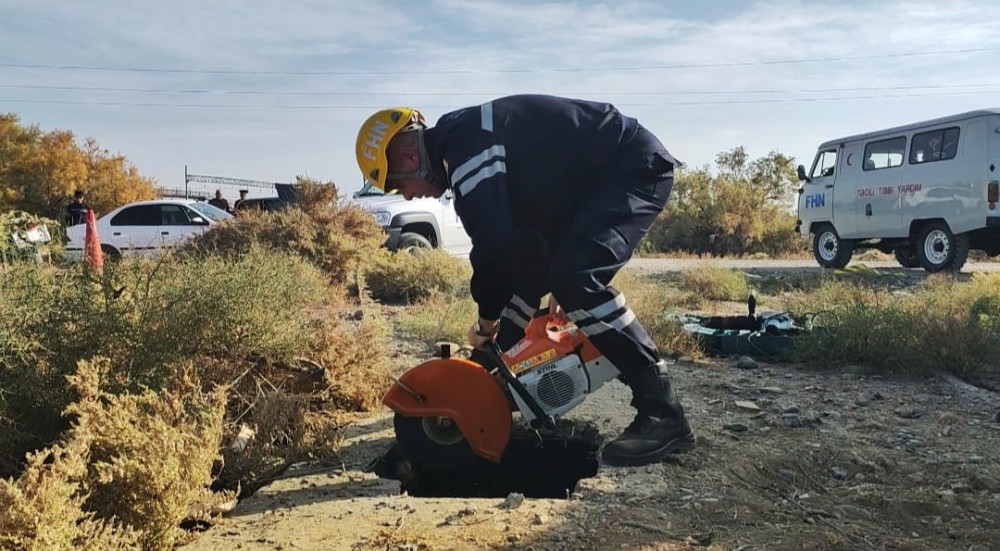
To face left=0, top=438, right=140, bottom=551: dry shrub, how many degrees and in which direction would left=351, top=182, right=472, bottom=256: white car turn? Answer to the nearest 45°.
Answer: approximately 45° to its left

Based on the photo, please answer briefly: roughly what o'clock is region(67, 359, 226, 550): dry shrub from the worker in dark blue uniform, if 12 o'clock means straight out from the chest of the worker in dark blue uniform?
The dry shrub is roughly at 11 o'clock from the worker in dark blue uniform.

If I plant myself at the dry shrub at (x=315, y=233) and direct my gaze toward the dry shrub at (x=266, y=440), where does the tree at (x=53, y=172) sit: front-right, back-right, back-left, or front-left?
back-right

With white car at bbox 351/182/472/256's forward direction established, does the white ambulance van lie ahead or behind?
behind

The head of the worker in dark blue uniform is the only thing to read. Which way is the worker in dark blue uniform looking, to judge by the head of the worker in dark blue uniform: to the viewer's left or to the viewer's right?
to the viewer's left

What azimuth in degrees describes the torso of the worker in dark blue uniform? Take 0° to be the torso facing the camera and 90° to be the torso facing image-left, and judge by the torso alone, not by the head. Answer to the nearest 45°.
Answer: approximately 90°

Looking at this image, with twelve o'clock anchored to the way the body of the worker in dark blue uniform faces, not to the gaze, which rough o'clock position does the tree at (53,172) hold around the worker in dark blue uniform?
The tree is roughly at 2 o'clock from the worker in dark blue uniform.
